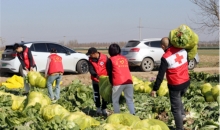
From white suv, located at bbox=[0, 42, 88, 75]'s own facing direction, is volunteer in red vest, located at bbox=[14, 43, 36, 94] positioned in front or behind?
behind

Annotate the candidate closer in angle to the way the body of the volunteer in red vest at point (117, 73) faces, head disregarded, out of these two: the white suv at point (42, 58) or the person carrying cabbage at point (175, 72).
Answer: the white suv

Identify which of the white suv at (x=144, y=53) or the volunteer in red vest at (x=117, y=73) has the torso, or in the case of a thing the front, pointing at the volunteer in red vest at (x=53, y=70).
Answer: the volunteer in red vest at (x=117, y=73)

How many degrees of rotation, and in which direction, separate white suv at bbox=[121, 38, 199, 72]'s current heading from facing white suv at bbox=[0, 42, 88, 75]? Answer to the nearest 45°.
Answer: approximately 180°

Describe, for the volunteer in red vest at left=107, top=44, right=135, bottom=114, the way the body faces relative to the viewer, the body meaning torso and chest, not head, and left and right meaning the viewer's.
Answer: facing away from the viewer and to the left of the viewer

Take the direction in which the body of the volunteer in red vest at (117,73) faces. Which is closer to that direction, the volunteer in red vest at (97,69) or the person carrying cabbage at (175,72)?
the volunteer in red vest

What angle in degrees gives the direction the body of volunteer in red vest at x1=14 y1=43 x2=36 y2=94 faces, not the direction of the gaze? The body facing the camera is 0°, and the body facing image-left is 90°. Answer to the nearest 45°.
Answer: approximately 45°

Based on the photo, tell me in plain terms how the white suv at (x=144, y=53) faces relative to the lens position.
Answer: facing away from the viewer and to the right of the viewer
